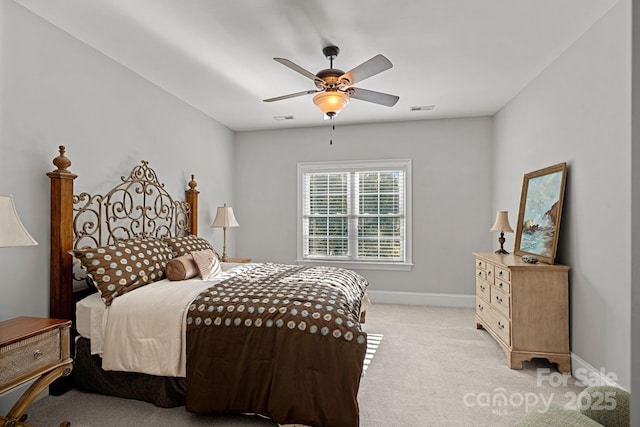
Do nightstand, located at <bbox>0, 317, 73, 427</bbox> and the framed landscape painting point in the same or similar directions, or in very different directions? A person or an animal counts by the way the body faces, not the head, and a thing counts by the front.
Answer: very different directions

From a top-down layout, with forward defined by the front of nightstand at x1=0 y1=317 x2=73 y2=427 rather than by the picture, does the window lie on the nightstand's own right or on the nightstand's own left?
on the nightstand's own left

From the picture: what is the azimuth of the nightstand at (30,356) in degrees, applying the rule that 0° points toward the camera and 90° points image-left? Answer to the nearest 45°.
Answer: approximately 315°

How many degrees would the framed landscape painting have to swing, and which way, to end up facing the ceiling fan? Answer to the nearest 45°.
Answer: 0° — it already faces it

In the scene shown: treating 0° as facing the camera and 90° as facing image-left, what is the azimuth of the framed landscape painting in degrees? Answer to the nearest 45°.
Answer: approximately 45°

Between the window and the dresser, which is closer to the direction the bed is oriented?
the dresser

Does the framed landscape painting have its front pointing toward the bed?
yes

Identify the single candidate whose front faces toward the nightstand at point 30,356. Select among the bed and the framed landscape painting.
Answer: the framed landscape painting
